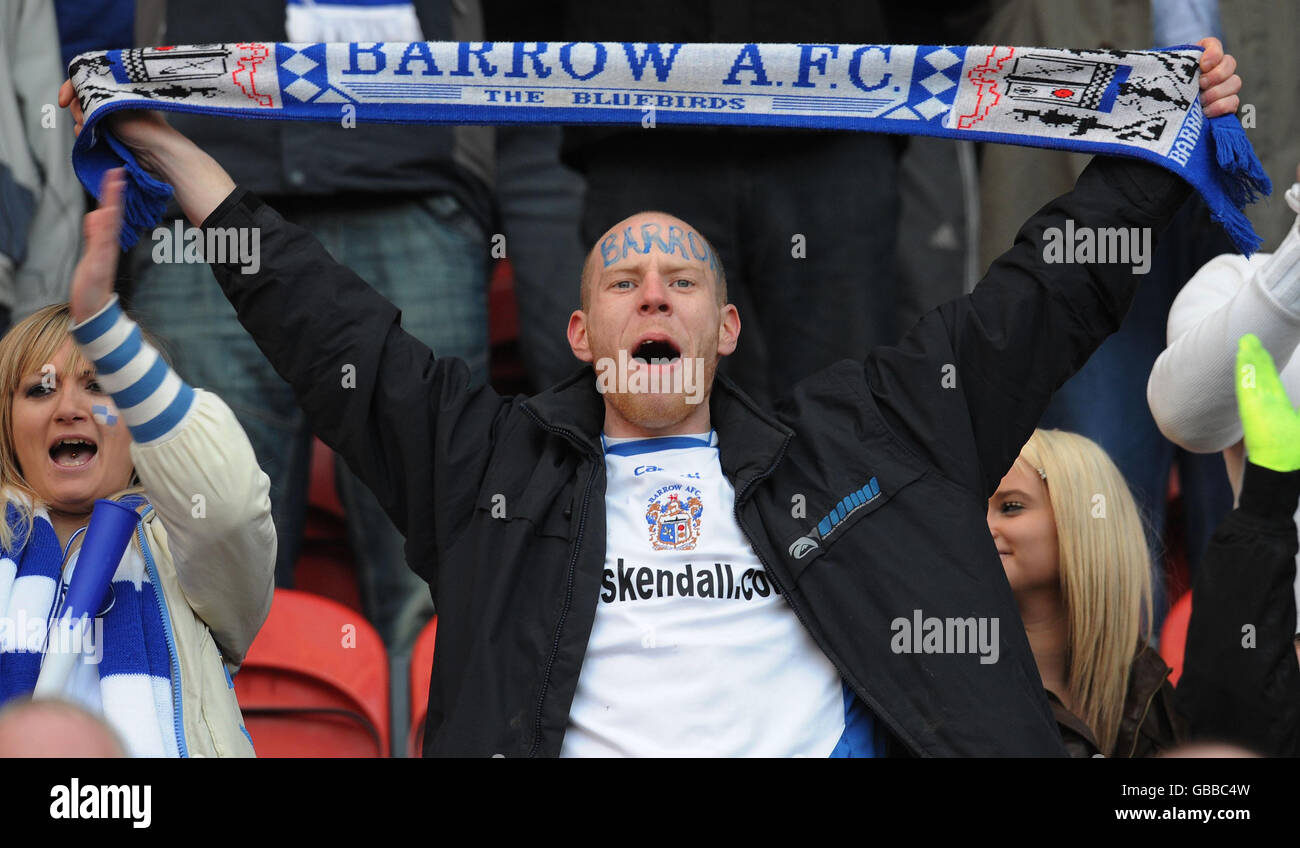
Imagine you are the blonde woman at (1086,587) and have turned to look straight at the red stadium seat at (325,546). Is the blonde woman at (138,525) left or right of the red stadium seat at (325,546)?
left

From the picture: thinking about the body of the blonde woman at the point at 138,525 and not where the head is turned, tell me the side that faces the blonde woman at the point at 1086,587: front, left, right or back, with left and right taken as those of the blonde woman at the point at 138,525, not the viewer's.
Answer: left

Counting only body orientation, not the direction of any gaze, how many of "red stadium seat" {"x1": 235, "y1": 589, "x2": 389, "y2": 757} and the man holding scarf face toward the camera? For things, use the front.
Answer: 2

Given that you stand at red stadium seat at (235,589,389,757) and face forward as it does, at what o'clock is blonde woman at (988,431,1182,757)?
The blonde woman is roughly at 10 o'clock from the red stadium seat.

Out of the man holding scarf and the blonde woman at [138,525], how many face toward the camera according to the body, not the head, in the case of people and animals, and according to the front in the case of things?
2

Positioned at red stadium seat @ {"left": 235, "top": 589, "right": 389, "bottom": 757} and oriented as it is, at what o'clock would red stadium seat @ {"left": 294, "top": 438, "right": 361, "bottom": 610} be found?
red stadium seat @ {"left": 294, "top": 438, "right": 361, "bottom": 610} is roughly at 6 o'clock from red stadium seat @ {"left": 235, "top": 589, "right": 389, "bottom": 757}.

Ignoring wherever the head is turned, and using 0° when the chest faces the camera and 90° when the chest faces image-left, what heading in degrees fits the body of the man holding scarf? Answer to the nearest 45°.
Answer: approximately 0°

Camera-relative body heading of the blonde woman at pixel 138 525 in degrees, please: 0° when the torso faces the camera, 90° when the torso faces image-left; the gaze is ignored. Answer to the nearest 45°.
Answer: approximately 0°

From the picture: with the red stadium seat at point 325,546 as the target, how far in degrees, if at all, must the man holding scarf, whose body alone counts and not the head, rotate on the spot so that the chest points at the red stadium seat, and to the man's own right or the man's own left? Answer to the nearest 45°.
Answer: approximately 135° to the man's own right
